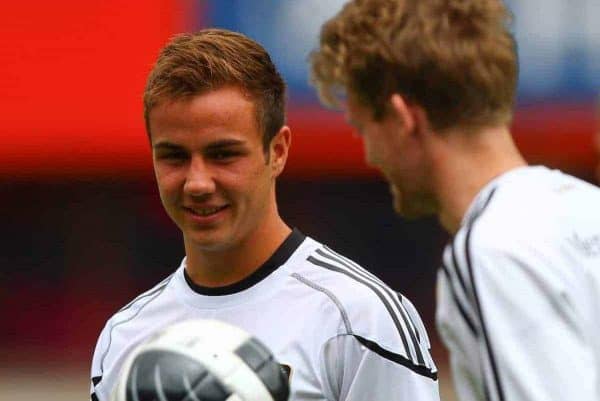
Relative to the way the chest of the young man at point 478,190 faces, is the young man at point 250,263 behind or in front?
in front

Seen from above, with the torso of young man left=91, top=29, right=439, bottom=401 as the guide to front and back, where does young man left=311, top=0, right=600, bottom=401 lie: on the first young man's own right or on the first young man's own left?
on the first young man's own left

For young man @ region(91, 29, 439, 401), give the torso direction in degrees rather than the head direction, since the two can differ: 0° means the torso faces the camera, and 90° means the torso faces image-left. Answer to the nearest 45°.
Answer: approximately 45°

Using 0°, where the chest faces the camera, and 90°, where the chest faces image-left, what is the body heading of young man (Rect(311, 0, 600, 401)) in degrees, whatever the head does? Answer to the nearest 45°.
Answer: approximately 135°

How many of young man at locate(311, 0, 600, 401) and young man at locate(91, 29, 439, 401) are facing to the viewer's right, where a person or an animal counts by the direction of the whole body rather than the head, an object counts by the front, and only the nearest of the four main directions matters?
0

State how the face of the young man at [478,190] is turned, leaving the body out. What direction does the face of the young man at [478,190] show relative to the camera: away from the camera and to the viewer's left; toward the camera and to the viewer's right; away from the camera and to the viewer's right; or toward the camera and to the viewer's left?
away from the camera and to the viewer's left

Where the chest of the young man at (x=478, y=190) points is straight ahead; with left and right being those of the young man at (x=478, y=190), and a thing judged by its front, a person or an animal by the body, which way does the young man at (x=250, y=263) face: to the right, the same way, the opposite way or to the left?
to the left
